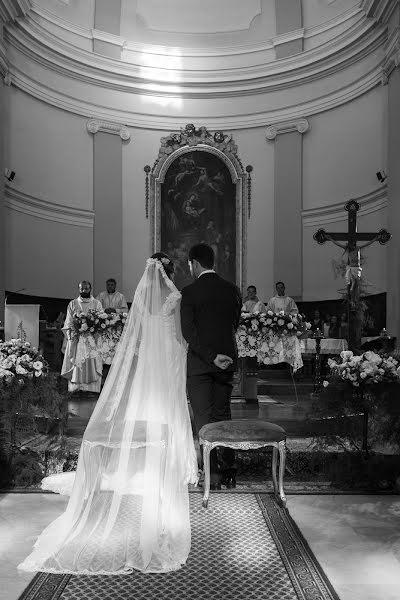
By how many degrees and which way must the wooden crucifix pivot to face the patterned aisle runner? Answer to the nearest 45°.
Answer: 0° — it already faces it

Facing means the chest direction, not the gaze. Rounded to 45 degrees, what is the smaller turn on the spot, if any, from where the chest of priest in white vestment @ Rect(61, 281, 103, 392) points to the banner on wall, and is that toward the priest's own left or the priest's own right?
approximately 45° to the priest's own right

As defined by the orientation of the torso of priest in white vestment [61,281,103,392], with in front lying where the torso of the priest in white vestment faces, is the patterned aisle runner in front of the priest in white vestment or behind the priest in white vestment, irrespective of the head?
in front

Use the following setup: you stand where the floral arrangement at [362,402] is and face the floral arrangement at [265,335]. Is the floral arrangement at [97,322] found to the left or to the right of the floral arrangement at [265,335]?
left

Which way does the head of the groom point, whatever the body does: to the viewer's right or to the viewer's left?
to the viewer's left

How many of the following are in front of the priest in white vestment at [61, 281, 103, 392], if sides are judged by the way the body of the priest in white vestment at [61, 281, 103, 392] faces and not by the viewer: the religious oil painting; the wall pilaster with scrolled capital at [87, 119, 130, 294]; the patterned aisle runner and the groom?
2

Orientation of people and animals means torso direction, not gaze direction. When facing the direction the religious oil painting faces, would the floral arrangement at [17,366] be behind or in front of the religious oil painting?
in front

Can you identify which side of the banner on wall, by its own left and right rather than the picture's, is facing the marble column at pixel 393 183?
left

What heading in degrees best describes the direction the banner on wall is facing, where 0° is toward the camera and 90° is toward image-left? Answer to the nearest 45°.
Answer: approximately 0°
